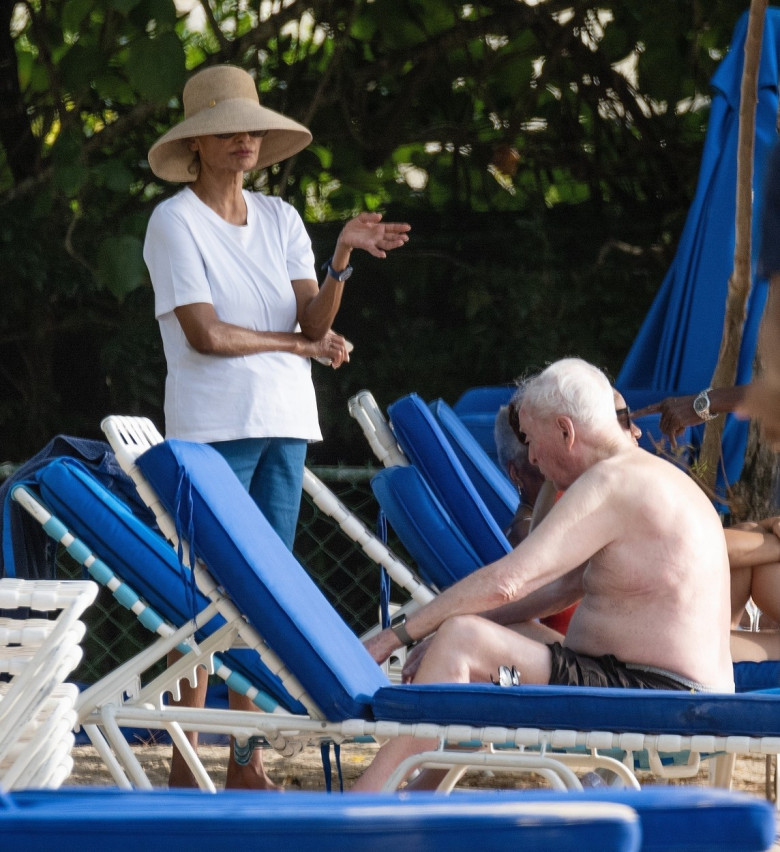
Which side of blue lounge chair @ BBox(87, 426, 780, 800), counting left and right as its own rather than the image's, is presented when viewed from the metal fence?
left

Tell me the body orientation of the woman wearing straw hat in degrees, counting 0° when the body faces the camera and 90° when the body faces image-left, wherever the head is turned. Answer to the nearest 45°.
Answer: approximately 315°

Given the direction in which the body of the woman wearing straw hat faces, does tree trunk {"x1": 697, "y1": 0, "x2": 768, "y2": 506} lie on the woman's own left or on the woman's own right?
on the woman's own left

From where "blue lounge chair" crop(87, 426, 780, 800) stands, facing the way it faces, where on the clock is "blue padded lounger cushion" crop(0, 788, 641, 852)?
The blue padded lounger cushion is roughly at 3 o'clock from the blue lounge chair.

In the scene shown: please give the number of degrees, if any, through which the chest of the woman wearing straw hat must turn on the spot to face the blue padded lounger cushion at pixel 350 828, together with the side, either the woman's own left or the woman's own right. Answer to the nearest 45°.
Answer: approximately 45° to the woman's own right

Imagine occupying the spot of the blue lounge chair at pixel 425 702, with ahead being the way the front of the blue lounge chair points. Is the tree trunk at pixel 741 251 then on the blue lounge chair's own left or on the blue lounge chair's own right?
on the blue lounge chair's own left

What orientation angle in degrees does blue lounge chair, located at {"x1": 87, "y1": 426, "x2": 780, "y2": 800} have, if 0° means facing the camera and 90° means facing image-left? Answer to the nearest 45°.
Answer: approximately 270°

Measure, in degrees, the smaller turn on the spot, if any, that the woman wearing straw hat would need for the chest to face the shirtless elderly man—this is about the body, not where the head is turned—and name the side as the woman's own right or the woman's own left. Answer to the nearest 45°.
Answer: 0° — they already face them

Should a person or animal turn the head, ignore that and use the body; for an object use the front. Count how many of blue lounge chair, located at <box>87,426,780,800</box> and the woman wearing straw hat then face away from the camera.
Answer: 0

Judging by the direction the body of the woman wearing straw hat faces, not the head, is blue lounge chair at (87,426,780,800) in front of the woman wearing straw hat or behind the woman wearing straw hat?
in front

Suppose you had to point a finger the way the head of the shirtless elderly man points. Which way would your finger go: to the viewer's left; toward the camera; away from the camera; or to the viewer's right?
to the viewer's left

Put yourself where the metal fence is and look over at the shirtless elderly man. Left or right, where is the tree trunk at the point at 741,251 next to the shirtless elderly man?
left
